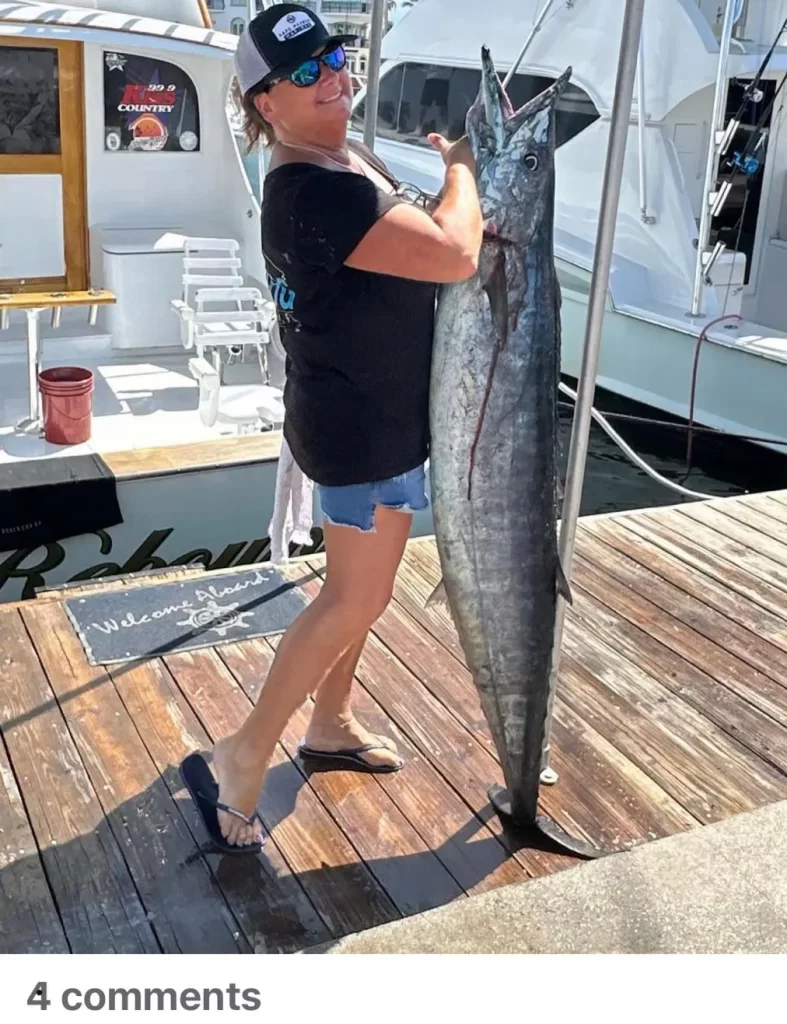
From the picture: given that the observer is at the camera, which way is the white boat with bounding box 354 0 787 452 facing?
facing away from the viewer and to the left of the viewer

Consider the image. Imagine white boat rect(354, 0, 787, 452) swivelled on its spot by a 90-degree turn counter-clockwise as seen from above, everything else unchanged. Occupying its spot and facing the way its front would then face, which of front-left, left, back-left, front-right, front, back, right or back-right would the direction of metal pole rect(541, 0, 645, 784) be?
front-left

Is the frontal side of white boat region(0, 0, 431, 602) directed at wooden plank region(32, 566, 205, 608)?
no

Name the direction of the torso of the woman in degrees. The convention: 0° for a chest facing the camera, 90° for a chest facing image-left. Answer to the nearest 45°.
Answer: approximately 270°

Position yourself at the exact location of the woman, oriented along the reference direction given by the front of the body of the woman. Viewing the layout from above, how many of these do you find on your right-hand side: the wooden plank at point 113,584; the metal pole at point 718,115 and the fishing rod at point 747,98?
0

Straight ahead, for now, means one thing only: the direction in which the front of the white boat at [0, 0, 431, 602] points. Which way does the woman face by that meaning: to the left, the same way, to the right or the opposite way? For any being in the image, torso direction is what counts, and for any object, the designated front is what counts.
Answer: to the right

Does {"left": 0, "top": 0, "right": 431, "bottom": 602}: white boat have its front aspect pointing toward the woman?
no

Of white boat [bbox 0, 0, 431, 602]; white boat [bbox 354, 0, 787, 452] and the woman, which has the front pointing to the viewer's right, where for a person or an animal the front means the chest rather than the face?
the woman

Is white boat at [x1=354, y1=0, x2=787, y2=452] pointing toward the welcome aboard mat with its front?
no

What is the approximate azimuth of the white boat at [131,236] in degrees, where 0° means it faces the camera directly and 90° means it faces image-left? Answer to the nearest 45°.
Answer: approximately 180°

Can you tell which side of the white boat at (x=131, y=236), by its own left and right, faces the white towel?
back

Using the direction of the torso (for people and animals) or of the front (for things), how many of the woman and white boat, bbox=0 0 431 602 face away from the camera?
1

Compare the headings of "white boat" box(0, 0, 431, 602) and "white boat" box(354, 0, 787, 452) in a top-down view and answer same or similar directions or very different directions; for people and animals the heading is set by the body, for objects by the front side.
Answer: same or similar directions

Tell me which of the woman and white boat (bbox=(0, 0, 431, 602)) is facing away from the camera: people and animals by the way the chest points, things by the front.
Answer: the white boat

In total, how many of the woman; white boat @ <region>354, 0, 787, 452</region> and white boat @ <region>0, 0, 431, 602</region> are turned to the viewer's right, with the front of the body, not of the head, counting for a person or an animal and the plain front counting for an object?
1

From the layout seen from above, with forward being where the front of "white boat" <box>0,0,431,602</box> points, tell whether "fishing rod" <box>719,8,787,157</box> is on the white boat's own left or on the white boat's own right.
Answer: on the white boat's own right

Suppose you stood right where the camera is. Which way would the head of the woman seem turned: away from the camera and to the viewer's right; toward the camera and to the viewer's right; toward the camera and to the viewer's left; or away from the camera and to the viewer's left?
toward the camera and to the viewer's right
